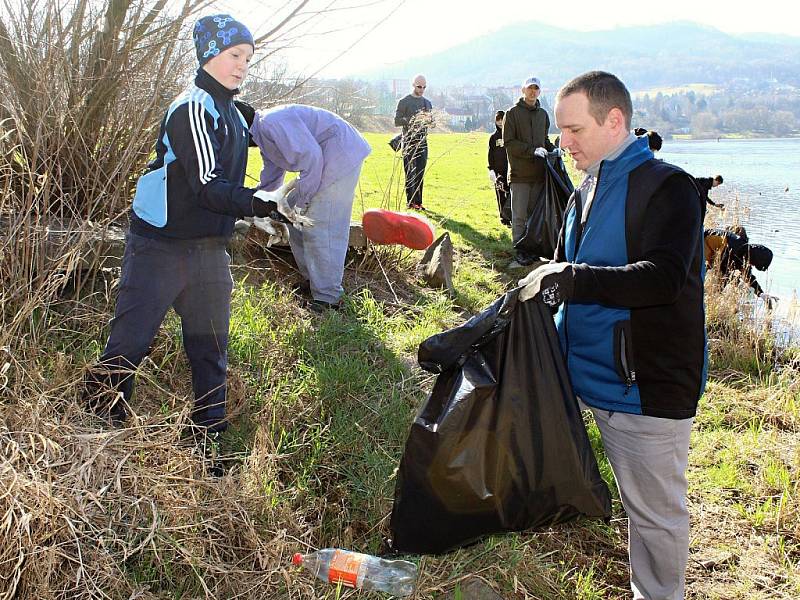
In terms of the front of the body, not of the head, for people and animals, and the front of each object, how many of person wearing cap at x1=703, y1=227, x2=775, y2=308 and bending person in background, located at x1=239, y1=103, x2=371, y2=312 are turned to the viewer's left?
1

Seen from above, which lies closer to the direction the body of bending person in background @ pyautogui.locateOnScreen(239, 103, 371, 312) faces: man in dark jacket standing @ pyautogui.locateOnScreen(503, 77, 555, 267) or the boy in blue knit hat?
the boy in blue knit hat

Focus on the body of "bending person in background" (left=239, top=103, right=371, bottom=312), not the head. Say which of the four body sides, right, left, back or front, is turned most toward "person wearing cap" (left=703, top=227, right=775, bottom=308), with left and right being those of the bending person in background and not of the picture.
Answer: back

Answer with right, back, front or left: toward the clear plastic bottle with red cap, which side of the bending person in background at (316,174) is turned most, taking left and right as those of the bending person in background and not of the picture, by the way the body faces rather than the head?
left

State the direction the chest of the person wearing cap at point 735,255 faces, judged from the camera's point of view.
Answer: to the viewer's right

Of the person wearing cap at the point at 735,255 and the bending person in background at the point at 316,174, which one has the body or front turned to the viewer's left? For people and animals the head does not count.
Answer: the bending person in background

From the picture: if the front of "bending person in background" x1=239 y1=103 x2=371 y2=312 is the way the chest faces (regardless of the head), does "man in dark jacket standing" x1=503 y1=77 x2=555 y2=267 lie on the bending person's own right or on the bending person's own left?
on the bending person's own right

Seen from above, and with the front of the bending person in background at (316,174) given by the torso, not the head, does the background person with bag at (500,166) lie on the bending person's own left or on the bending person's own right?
on the bending person's own right

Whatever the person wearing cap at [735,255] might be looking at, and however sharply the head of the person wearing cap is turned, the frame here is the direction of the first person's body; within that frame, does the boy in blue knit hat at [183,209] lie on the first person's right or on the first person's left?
on the first person's right

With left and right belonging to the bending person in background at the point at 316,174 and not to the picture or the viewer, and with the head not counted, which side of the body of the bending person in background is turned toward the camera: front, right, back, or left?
left
